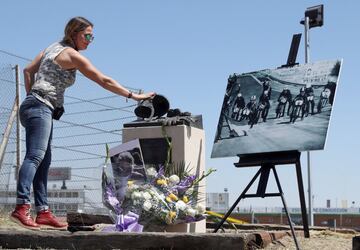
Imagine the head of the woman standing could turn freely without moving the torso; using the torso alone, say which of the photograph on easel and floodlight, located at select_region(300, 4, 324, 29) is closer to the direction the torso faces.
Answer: the photograph on easel

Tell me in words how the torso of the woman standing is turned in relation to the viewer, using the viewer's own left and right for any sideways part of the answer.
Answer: facing to the right of the viewer

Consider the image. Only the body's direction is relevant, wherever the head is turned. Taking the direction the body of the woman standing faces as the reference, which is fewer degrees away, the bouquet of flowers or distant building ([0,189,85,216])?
the bouquet of flowers

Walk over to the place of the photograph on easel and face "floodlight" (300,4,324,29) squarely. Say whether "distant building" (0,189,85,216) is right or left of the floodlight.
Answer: left

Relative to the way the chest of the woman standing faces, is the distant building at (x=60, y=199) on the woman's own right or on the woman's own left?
on the woman's own left

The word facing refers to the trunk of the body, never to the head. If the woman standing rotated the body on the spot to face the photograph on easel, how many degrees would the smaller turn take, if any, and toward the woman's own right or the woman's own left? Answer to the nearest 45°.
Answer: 0° — they already face it

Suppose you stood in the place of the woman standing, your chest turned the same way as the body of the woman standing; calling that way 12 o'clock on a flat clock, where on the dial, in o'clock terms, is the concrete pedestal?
The concrete pedestal is roughly at 11 o'clock from the woman standing.

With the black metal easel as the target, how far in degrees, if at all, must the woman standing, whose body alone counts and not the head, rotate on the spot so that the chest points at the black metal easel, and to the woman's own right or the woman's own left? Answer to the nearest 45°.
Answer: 0° — they already face it
